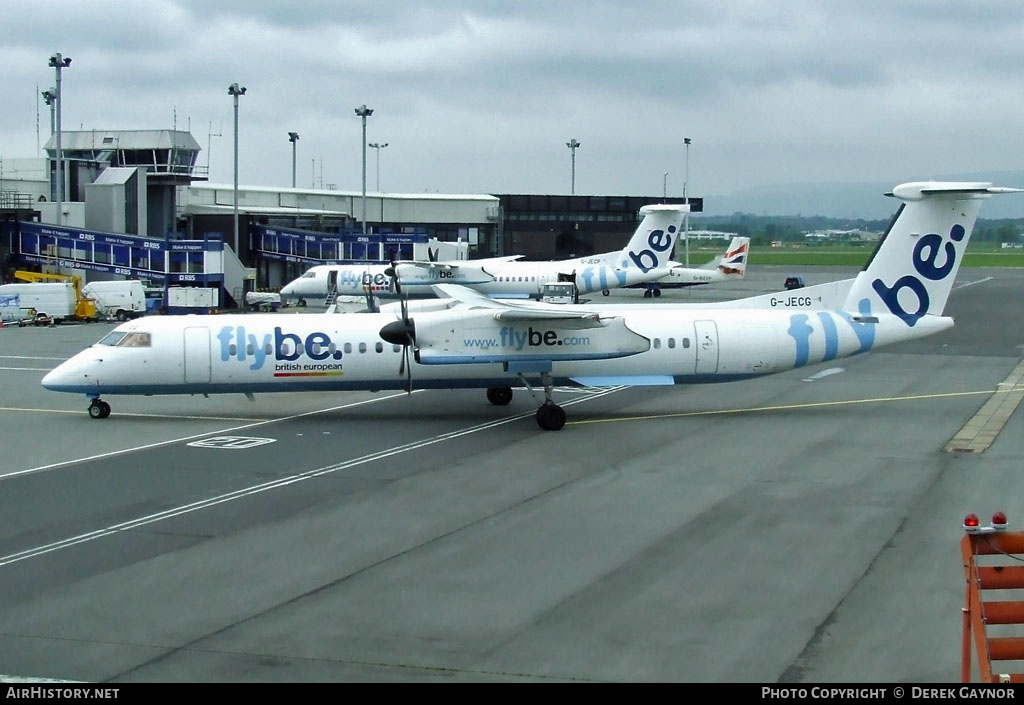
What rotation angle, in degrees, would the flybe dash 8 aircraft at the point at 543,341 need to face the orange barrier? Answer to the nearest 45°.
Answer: approximately 90° to its left

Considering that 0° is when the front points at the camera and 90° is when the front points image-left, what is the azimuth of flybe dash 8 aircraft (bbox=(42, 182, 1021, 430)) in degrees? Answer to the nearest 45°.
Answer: approximately 90°
